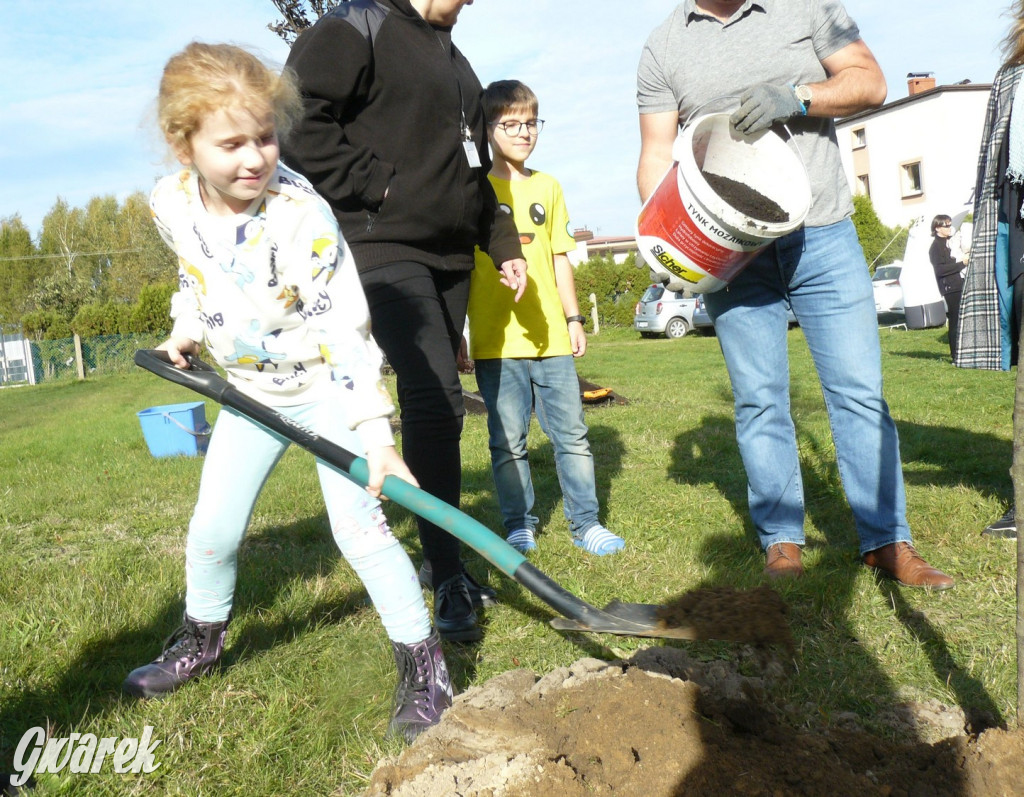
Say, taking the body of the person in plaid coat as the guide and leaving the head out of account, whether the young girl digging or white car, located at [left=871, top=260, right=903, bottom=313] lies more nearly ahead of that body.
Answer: the young girl digging

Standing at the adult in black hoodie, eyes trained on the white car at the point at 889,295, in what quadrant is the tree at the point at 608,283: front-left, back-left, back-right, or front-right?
front-left

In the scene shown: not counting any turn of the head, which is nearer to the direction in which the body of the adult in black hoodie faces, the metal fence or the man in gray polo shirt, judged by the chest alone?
the man in gray polo shirt

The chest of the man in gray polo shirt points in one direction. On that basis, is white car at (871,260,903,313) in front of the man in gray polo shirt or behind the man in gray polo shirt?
behind

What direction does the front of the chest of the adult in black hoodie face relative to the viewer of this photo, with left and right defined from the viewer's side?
facing the viewer and to the right of the viewer

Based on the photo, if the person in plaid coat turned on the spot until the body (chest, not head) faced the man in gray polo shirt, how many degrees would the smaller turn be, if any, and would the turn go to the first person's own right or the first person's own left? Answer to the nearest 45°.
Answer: approximately 45° to the first person's own right

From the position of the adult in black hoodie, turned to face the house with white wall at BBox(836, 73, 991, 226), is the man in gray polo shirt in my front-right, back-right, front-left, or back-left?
front-right

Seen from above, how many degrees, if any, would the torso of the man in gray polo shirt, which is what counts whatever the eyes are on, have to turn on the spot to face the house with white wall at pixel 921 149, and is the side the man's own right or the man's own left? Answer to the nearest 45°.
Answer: approximately 180°

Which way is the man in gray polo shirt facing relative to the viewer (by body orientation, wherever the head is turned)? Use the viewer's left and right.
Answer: facing the viewer

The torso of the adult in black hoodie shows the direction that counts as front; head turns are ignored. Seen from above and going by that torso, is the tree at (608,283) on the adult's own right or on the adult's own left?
on the adult's own left

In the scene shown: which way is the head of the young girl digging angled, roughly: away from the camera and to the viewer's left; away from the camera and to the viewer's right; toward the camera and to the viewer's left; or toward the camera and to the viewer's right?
toward the camera and to the viewer's right
